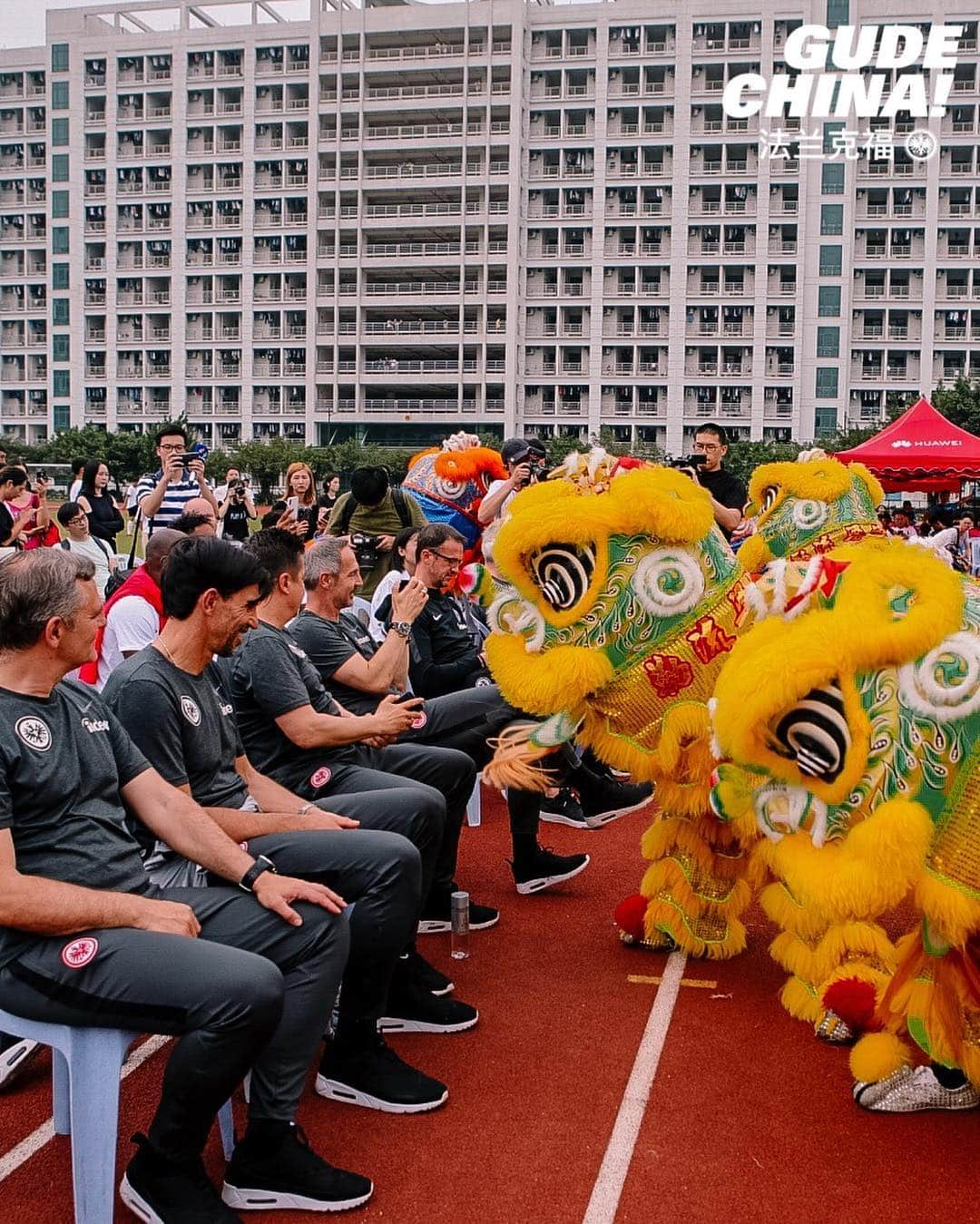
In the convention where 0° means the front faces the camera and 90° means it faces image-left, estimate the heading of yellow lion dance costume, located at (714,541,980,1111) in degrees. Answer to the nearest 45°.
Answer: approximately 90°

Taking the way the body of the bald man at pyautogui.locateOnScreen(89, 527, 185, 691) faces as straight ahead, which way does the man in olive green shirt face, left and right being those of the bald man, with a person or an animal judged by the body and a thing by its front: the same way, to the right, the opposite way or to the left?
to the right

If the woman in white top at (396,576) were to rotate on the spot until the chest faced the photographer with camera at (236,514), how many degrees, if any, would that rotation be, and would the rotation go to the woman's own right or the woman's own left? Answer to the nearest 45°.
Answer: approximately 90° to the woman's own left

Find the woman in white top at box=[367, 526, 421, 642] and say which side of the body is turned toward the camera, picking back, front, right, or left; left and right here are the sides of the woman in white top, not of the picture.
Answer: right

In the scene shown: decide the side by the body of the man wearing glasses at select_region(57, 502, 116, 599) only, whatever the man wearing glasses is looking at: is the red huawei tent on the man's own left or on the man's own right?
on the man's own left

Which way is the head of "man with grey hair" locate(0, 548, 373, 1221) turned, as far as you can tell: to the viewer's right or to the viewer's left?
to the viewer's right

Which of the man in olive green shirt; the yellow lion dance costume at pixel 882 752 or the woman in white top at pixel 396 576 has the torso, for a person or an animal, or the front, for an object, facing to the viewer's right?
the woman in white top

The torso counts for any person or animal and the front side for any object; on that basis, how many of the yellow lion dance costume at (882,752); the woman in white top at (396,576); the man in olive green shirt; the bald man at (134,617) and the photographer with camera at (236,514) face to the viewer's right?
2

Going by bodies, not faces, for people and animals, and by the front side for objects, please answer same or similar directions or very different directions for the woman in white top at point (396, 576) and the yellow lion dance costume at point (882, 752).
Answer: very different directions
